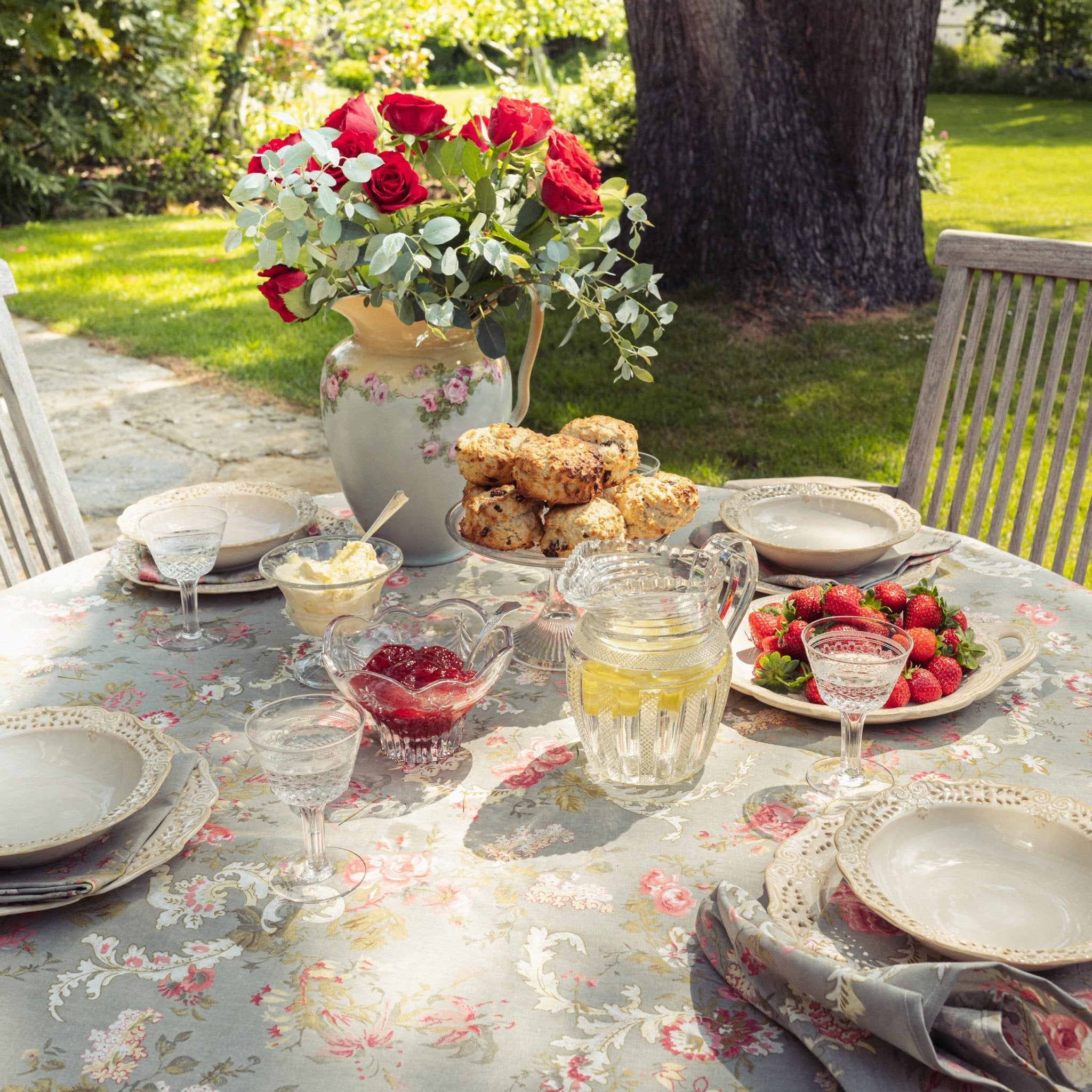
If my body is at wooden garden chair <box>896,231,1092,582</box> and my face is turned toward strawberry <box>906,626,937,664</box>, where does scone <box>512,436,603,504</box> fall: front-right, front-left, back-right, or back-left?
front-right

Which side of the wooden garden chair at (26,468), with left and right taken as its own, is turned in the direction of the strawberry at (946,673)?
front

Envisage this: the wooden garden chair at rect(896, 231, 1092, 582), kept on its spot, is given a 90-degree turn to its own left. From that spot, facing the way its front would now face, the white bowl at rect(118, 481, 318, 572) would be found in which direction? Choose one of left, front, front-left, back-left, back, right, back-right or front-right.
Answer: right

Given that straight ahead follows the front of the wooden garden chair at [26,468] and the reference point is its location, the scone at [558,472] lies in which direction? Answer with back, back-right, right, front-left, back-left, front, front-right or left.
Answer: front

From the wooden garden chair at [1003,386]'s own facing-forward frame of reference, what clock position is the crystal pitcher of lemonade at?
The crystal pitcher of lemonade is roughly at 11 o'clock from the wooden garden chair.

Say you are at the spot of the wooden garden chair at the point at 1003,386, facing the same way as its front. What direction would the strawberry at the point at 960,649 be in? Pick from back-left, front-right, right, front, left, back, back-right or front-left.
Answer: front-left

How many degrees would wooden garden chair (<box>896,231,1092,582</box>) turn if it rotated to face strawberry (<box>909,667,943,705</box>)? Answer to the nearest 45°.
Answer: approximately 45° to its left

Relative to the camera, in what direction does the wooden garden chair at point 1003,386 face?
facing the viewer and to the left of the viewer

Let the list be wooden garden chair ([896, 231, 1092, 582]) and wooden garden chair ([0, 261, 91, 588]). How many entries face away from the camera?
0

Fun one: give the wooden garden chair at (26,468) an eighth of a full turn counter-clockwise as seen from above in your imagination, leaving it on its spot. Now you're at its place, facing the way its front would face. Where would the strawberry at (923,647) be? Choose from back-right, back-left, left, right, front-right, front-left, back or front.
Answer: front-right

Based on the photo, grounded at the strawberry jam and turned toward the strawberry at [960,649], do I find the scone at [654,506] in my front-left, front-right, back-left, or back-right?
front-left

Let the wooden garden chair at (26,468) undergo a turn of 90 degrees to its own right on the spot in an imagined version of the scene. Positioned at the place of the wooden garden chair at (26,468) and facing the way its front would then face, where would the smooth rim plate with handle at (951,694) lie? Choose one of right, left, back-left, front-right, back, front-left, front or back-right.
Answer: left

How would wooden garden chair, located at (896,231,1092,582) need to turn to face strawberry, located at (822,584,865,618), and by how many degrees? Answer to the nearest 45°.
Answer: approximately 45° to its left

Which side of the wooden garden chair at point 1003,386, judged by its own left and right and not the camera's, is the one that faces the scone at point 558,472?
front

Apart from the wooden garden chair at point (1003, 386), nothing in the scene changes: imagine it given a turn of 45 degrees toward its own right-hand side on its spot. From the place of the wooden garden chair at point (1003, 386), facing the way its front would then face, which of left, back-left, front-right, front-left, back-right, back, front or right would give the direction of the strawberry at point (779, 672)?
left

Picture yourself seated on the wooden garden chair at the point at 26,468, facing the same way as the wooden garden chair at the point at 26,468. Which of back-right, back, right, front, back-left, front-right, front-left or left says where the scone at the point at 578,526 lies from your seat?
front

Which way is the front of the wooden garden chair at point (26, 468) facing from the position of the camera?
facing the viewer and to the right of the viewer
